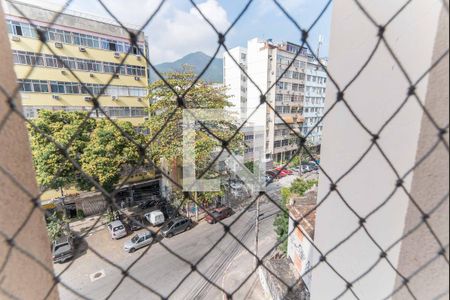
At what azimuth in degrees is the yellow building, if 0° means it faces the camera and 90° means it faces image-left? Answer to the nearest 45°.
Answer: approximately 315°

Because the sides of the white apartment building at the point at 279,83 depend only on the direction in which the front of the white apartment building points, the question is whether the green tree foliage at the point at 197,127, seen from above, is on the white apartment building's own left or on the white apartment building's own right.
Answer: on the white apartment building's own right

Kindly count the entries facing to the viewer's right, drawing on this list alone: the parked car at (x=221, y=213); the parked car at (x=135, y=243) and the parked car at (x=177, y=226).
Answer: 0
